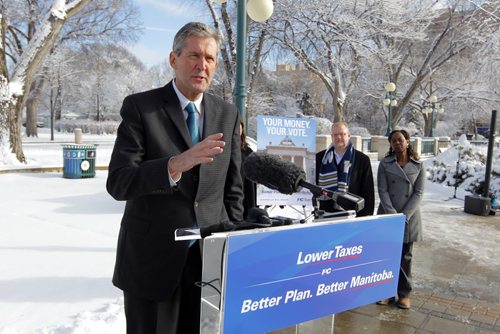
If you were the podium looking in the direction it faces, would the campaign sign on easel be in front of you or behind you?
behind

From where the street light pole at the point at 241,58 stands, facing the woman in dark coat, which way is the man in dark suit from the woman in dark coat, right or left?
right

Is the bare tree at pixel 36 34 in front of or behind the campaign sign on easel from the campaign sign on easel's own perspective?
behind

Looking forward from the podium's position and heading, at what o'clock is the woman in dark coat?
The woman in dark coat is roughly at 8 o'clock from the podium.

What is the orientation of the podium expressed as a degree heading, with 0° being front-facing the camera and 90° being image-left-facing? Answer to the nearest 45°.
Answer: approximately 315°

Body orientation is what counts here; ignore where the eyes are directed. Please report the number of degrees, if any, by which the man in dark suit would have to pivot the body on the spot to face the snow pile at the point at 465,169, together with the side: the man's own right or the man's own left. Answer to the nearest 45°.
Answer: approximately 90° to the man's own left

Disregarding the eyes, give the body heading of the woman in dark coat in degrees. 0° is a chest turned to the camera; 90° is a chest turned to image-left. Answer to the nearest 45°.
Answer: approximately 0°

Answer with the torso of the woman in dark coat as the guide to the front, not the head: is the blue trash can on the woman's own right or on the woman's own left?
on the woman's own right

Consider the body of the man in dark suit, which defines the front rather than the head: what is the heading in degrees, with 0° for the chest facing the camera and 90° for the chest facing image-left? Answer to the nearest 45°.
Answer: approximately 315°

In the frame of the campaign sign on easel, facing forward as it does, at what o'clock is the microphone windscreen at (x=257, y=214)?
The microphone windscreen is roughly at 12 o'clock from the campaign sign on easel.

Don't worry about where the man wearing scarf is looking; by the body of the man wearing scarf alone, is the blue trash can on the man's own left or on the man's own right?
on the man's own right
